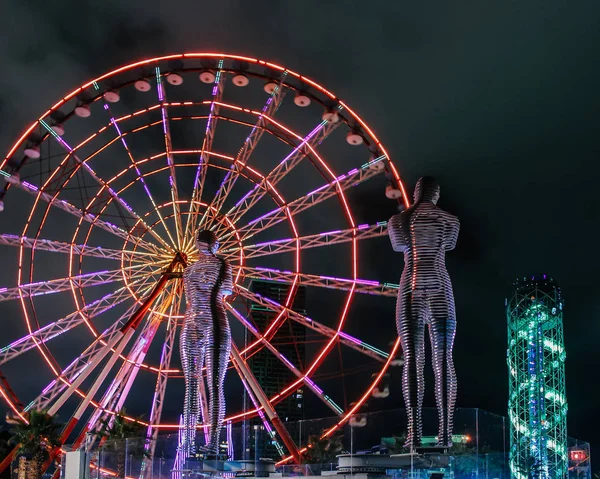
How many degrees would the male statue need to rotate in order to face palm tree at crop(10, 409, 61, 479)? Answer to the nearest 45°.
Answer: approximately 45° to its left
